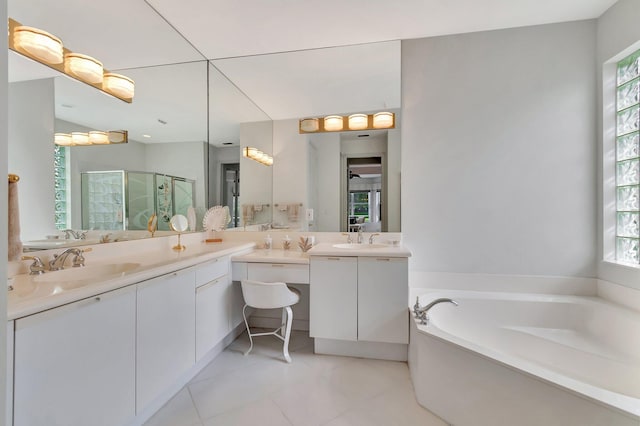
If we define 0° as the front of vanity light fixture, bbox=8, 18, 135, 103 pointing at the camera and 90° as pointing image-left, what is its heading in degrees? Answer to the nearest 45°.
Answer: approximately 315°

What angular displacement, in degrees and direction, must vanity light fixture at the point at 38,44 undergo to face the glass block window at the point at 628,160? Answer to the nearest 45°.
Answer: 0° — it already faces it

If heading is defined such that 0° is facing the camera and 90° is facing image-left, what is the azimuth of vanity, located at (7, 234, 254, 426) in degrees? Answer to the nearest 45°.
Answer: approximately 315°

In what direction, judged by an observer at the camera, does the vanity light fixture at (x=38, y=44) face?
facing the viewer and to the right of the viewer

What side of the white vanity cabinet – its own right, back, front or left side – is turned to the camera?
front

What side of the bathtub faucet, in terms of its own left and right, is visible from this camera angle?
right

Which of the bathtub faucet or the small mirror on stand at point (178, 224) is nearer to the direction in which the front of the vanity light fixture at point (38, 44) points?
the bathtub faucet
